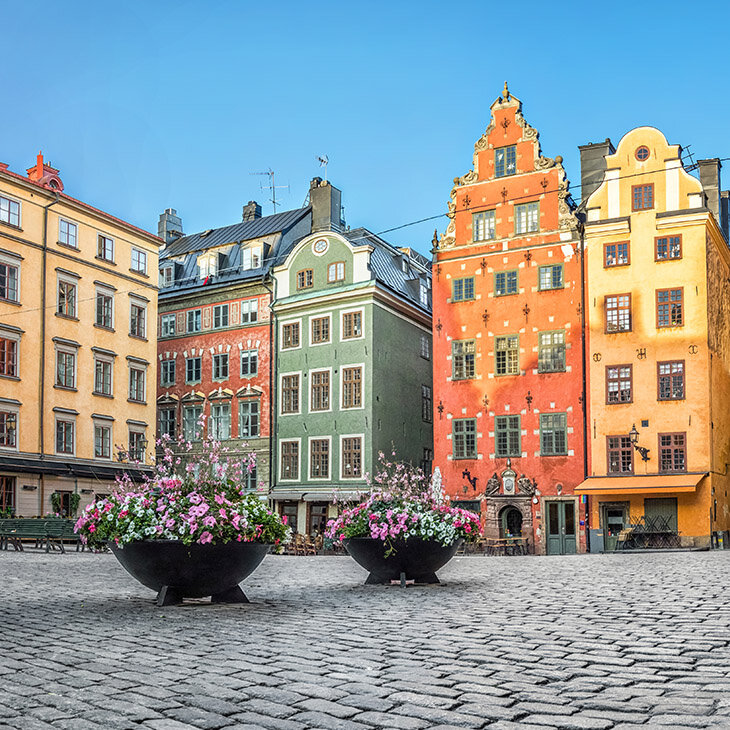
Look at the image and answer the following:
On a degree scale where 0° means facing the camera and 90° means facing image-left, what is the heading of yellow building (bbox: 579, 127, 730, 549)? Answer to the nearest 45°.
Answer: approximately 0°

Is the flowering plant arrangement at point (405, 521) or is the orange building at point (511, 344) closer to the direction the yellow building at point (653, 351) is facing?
the flowering plant arrangement

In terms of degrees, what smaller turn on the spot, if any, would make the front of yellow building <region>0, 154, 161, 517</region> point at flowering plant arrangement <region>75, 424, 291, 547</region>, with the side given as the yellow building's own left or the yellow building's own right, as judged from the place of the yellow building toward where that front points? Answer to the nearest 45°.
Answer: approximately 45° to the yellow building's own right

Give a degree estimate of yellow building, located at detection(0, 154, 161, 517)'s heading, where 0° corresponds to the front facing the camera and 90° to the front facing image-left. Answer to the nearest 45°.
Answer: approximately 315°

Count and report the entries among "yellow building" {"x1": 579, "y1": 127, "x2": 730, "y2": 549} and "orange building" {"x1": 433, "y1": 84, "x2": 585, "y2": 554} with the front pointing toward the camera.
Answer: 2

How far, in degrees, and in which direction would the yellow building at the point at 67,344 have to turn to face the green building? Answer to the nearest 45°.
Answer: approximately 45° to its left

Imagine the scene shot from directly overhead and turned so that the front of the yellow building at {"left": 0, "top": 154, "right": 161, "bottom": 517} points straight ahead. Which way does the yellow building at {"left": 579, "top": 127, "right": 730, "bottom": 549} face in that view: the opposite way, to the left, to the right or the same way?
to the right
